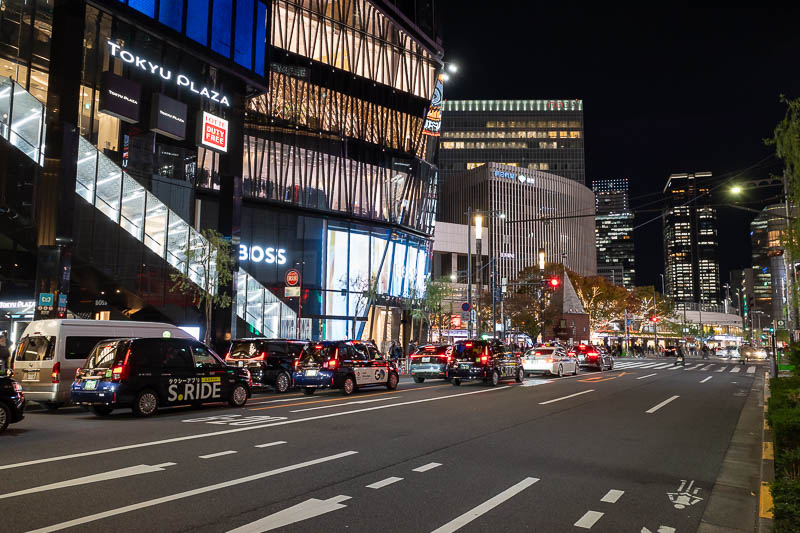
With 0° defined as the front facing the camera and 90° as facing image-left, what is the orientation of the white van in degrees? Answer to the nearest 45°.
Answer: approximately 225°

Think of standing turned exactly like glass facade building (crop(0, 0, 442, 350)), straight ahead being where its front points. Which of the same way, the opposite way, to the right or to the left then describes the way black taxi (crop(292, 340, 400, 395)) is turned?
to the left

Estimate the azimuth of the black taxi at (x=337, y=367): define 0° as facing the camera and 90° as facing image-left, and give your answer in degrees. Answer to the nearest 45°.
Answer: approximately 225°

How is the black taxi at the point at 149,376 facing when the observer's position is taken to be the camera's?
facing away from the viewer and to the right of the viewer

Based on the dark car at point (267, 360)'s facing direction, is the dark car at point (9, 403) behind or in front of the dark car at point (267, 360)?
behind

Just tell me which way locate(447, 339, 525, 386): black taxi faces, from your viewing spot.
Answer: facing away from the viewer and to the right of the viewer

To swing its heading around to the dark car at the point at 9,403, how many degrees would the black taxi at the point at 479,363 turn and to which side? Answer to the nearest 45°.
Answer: approximately 180°

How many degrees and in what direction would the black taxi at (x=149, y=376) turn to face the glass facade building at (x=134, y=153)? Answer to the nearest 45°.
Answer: approximately 45° to its left

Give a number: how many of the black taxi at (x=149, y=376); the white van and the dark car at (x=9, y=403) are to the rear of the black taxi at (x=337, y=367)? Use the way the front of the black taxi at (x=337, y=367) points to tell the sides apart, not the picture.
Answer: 3

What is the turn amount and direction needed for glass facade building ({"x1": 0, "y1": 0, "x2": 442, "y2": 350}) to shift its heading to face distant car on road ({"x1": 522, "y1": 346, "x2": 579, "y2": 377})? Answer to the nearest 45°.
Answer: approximately 45° to its left

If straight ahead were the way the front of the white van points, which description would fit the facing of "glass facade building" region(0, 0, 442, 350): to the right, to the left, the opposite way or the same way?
to the right

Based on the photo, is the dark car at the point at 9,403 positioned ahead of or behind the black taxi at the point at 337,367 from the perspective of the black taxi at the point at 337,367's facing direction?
behind

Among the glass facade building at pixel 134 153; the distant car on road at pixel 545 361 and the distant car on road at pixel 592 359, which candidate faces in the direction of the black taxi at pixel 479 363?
the glass facade building

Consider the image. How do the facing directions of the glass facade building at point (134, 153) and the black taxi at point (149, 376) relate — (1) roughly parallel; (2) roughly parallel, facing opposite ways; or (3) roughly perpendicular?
roughly perpendicular
